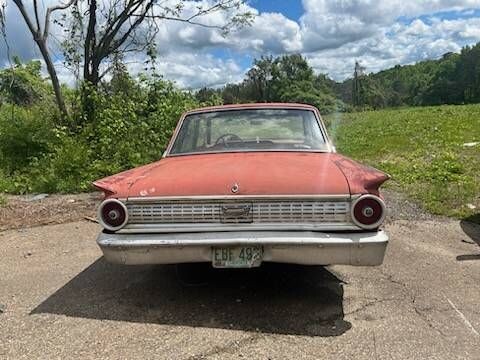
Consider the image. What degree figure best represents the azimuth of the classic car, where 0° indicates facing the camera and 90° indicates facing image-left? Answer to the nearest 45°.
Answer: approximately 180°

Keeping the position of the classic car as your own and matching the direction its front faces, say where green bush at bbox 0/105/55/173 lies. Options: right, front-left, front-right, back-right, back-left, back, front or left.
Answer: front-left
